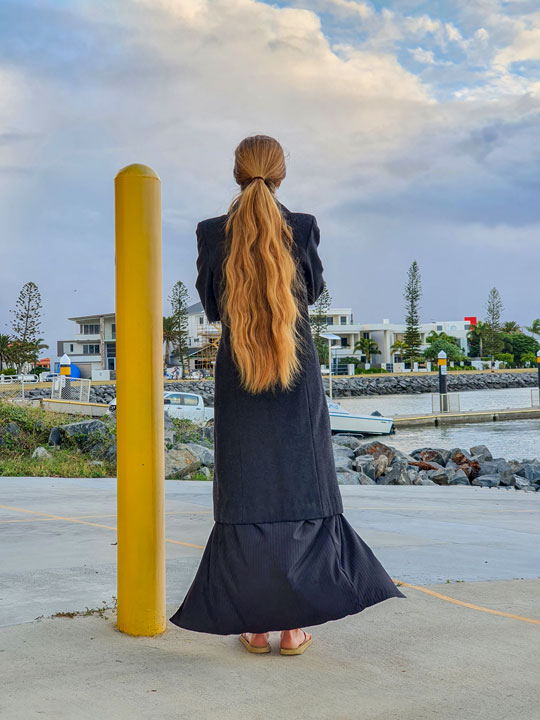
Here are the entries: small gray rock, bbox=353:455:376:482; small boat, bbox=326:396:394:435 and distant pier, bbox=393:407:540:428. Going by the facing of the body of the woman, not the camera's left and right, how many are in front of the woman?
3

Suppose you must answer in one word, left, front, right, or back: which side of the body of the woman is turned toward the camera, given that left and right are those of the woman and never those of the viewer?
back

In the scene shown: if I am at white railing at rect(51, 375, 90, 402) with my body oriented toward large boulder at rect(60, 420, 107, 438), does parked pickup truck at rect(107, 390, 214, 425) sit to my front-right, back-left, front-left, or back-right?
front-left

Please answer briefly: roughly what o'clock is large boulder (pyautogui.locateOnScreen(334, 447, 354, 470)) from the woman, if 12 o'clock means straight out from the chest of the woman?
The large boulder is roughly at 12 o'clock from the woman.

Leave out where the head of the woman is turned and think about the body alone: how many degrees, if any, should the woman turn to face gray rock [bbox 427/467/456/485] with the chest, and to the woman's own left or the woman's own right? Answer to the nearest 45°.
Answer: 0° — they already face it

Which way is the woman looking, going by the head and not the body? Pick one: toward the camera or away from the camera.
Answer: away from the camera

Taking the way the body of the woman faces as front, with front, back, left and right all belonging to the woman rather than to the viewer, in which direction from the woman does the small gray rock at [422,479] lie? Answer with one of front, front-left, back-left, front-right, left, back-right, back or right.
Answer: front

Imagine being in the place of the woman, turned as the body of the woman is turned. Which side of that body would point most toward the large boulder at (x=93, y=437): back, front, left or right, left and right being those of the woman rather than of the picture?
front

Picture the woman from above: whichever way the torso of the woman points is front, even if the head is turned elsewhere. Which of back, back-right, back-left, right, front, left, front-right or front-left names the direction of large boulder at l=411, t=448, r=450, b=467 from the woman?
front

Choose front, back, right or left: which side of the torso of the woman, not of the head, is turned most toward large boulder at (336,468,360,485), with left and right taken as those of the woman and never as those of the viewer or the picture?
front

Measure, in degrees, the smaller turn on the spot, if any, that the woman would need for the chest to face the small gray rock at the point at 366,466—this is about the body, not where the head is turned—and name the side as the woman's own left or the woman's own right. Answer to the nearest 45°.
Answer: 0° — they already face it

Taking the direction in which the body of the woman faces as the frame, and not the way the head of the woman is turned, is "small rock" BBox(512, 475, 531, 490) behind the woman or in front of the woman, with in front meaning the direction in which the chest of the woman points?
in front

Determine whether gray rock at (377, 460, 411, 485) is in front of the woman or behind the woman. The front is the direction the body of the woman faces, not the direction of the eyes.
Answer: in front

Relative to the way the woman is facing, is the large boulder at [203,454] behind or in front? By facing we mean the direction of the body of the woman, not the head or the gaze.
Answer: in front
